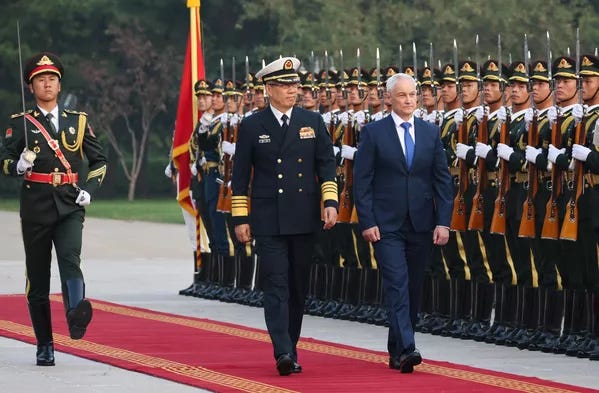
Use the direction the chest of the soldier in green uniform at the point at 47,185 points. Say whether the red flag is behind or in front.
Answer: behind

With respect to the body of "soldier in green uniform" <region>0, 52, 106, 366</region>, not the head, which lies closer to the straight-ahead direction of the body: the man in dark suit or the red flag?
the man in dark suit

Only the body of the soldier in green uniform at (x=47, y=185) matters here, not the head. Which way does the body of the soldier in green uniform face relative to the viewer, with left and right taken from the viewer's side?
facing the viewer

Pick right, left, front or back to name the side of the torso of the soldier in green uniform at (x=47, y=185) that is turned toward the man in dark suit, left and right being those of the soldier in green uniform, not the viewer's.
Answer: left
